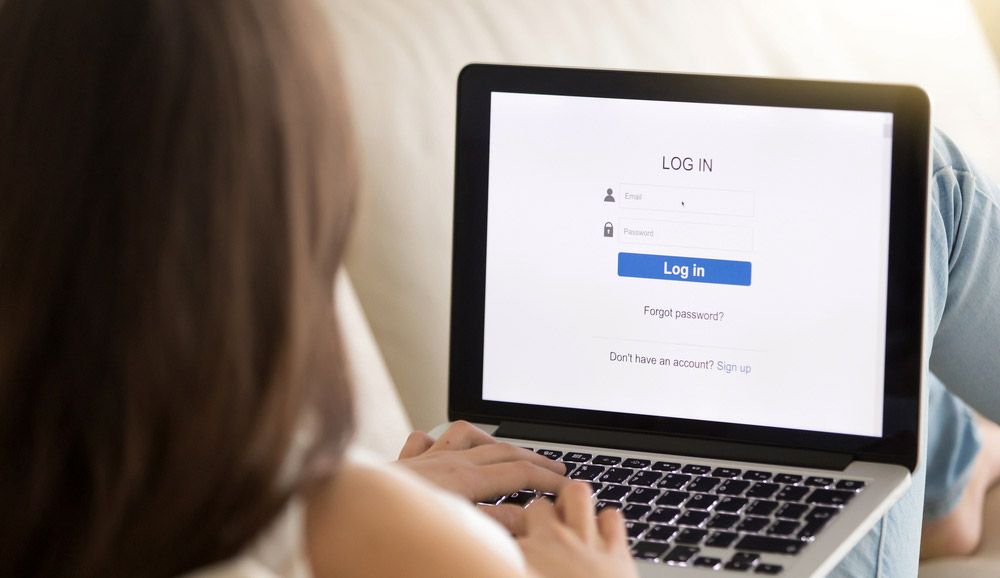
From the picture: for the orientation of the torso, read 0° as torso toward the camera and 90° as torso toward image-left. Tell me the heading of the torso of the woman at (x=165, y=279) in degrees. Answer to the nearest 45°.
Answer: approximately 225°

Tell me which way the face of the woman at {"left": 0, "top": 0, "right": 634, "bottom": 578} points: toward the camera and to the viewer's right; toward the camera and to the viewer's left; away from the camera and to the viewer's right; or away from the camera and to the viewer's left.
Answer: away from the camera and to the viewer's right
